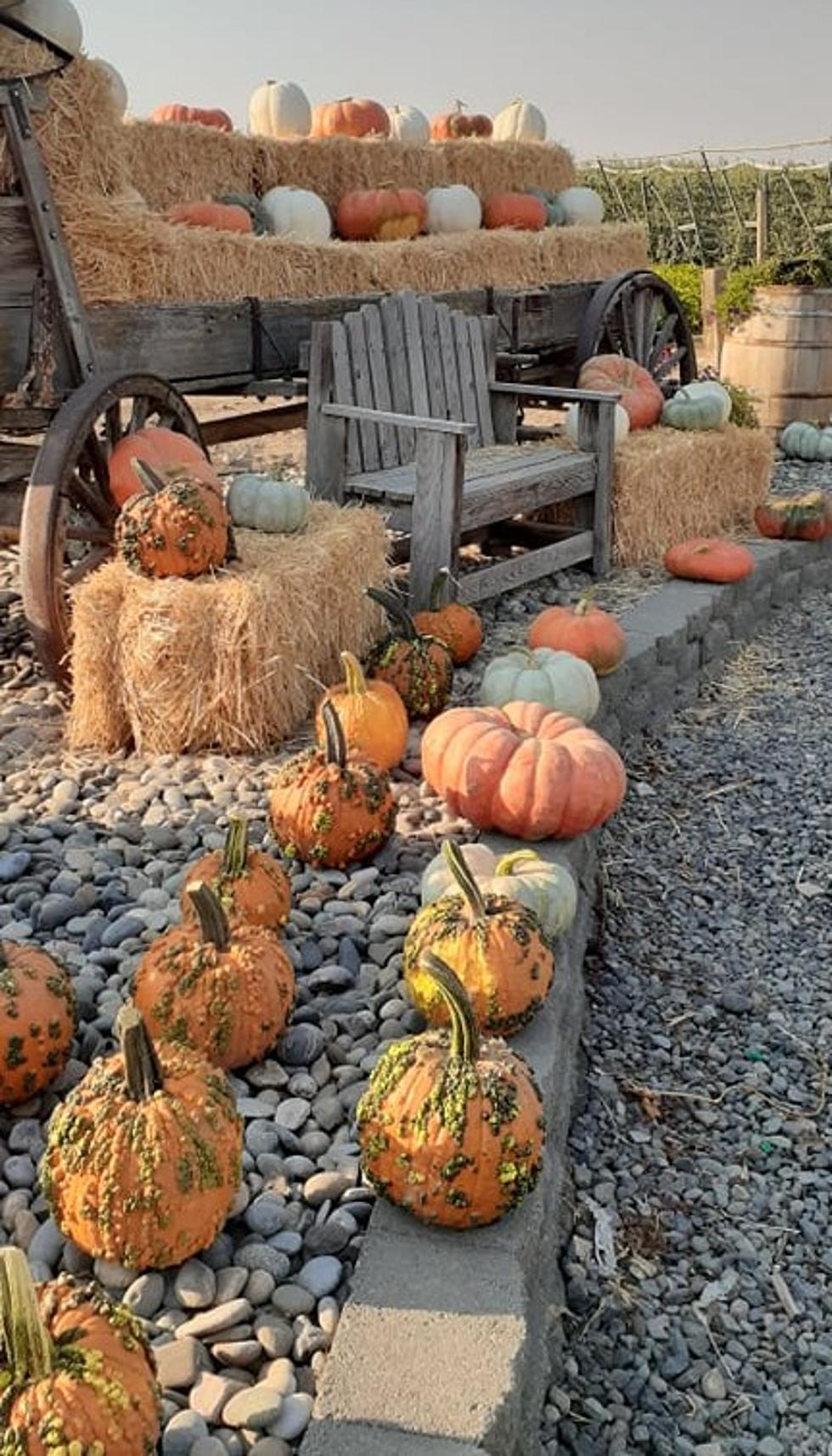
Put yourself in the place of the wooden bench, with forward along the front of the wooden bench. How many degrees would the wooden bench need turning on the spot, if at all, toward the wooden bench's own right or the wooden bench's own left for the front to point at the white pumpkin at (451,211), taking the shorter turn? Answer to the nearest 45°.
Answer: approximately 135° to the wooden bench's own left

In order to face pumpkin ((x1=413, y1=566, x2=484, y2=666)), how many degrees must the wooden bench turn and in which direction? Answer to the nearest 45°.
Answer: approximately 45° to its right

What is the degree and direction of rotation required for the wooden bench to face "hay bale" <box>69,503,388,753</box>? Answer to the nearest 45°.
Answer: approximately 45° to its right

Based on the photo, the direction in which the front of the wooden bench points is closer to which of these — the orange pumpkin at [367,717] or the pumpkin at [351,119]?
the orange pumpkin

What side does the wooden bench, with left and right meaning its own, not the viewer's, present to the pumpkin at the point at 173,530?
right

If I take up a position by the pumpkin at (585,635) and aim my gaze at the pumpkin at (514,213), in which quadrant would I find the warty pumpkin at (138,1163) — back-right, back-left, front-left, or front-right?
back-left

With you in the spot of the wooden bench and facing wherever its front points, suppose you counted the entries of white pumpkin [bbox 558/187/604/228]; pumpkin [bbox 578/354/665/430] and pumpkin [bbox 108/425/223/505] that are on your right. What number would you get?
1

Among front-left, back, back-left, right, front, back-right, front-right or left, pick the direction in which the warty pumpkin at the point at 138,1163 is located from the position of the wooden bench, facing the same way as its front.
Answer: front-right

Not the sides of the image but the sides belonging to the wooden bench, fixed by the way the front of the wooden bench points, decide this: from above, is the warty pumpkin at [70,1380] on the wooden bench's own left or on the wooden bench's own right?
on the wooden bench's own right

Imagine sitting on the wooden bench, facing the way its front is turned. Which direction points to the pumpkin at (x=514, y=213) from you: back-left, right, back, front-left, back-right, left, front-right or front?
back-left

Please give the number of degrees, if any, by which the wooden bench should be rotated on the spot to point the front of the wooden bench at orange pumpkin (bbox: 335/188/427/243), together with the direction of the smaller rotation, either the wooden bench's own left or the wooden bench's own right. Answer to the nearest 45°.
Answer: approximately 135° to the wooden bench's own left

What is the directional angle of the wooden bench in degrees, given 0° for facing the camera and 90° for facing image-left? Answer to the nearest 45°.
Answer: approximately 315°
